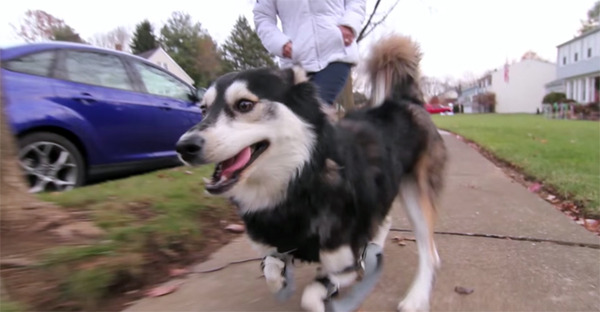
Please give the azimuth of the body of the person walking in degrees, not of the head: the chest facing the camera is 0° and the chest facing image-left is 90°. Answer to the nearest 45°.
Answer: approximately 0°

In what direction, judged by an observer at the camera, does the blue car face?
facing away from the viewer and to the right of the viewer

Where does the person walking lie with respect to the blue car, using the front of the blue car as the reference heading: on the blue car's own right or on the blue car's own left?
on the blue car's own right

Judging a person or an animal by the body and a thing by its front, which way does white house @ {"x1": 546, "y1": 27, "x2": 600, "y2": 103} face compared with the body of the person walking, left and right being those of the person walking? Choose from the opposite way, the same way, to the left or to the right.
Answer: to the right

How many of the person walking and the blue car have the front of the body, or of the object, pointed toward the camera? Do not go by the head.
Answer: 1

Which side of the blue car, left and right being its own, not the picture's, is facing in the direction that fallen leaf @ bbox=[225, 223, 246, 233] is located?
right

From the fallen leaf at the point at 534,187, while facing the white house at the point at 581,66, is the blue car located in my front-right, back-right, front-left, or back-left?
back-left
